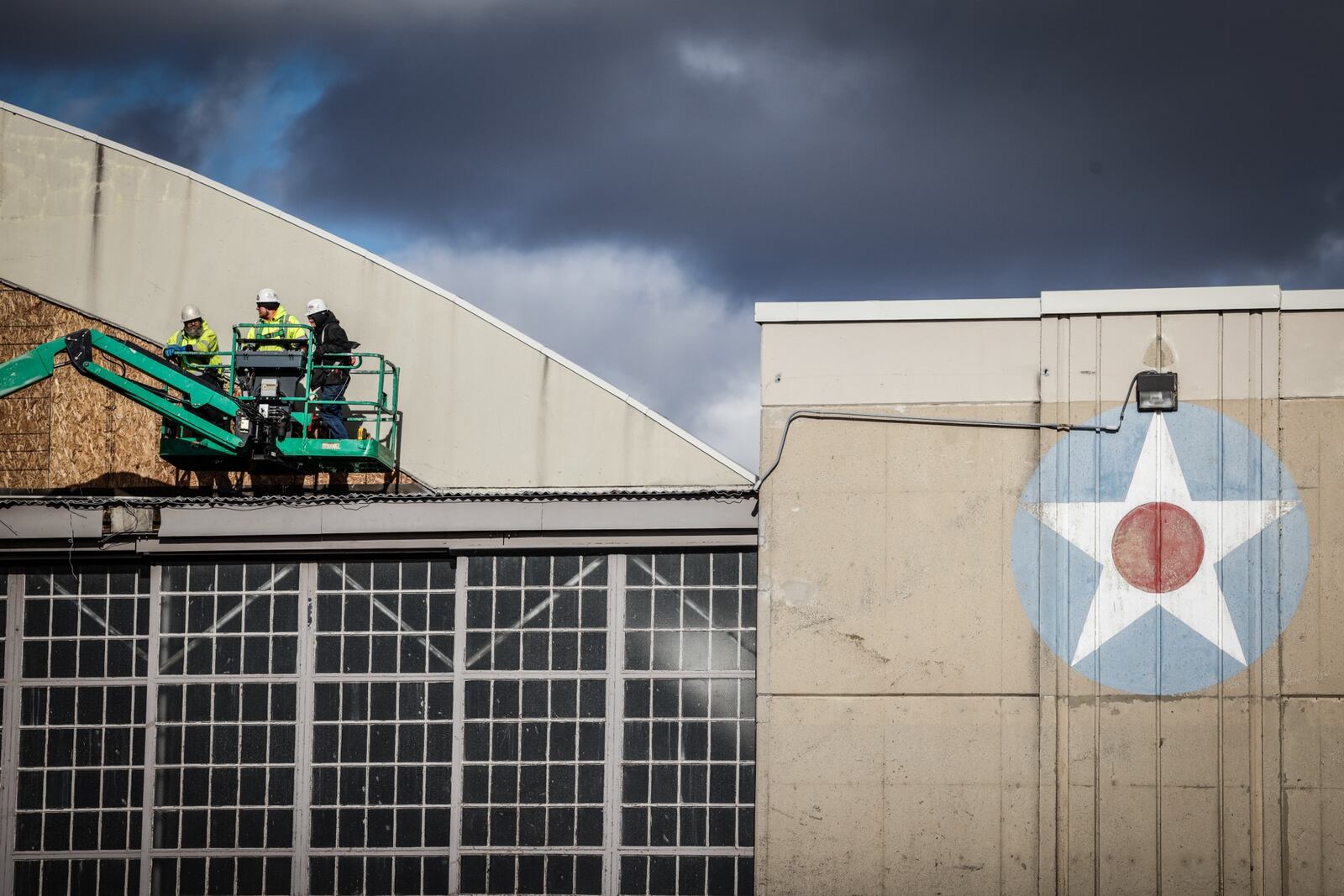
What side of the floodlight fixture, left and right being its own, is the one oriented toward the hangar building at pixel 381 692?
right

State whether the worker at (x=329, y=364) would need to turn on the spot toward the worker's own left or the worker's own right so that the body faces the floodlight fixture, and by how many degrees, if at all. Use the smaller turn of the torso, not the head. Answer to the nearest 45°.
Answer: approximately 135° to the worker's own left

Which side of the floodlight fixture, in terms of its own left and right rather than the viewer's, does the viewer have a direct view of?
front

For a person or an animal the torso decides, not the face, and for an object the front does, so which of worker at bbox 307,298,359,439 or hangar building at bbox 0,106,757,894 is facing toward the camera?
the hangar building

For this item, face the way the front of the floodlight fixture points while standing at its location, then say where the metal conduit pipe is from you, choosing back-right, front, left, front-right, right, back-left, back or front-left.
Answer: right

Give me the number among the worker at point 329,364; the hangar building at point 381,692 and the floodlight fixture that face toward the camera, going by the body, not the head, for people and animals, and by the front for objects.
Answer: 2

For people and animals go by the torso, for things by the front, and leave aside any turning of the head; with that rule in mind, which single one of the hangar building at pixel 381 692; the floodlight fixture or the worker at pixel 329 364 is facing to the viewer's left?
the worker

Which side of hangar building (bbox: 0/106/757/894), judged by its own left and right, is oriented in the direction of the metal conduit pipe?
left

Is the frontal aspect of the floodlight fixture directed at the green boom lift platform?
no

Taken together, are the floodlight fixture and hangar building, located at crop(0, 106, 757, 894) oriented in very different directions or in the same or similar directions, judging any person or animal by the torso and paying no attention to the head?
same or similar directions

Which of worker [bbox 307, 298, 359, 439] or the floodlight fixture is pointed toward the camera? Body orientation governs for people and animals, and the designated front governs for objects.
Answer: the floodlight fixture

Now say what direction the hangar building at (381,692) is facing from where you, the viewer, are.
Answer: facing the viewer

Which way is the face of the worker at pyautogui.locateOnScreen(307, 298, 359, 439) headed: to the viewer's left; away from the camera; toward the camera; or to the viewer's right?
to the viewer's left

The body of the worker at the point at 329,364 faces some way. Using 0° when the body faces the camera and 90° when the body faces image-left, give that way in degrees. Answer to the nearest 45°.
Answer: approximately 90°
